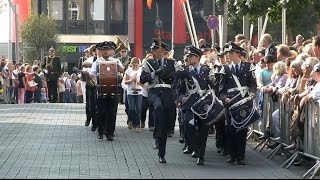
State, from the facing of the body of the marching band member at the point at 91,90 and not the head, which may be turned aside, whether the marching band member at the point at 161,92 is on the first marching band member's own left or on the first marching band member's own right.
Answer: on the first marching band member's own left

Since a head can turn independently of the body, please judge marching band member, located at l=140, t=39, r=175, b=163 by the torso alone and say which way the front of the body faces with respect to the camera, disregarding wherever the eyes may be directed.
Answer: toward the camera

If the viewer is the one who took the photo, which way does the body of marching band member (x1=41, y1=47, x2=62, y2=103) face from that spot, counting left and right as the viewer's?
facing the viewer

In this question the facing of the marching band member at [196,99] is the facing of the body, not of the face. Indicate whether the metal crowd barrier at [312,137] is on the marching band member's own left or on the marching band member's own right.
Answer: on the marching band member's own left

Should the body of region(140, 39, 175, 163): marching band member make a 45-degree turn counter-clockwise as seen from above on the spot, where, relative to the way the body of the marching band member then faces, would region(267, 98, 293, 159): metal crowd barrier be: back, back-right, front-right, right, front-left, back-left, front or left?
front-left

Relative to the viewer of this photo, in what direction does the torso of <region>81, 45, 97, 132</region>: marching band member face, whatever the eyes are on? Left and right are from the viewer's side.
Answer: facing the viewer and to the left of the viewer

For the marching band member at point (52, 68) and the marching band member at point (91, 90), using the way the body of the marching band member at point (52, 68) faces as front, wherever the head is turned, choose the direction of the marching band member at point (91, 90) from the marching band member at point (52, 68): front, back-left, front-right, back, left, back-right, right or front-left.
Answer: front

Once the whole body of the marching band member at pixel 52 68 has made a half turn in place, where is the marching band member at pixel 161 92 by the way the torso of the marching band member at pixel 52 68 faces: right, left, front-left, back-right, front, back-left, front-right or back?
back

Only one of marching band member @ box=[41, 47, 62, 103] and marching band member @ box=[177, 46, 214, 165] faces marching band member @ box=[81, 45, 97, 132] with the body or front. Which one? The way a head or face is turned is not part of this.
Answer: marching band member @ box=[41, 47, 62, 103]

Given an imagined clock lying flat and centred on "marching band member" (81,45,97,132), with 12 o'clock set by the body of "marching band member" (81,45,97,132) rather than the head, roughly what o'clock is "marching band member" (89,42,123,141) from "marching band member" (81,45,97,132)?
"marching band member" (89,42,123,141) is roughly at 10 o'clock from "marching band member" (81,45,97,132).

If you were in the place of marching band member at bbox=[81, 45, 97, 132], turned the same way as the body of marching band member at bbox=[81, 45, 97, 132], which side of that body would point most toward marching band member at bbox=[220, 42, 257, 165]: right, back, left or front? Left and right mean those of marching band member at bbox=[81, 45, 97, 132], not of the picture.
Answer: left
